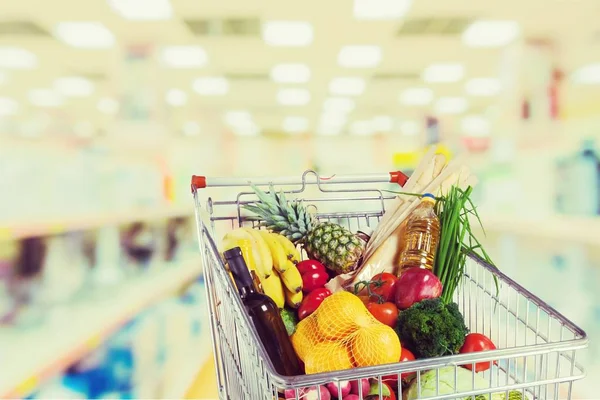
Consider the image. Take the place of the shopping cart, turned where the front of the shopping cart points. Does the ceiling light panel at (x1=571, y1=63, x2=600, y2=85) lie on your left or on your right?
on your left

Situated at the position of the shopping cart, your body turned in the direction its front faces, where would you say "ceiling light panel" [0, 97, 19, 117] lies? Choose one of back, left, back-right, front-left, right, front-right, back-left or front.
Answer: back

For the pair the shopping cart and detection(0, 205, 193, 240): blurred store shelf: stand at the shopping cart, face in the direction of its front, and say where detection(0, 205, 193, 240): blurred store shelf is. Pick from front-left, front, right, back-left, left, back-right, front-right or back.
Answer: back

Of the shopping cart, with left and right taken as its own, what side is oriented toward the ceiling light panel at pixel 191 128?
back

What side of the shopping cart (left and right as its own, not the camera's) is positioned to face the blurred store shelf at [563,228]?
left

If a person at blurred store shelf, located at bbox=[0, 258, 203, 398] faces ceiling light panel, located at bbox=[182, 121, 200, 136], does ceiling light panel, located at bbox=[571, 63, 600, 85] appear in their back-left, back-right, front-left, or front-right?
front-right

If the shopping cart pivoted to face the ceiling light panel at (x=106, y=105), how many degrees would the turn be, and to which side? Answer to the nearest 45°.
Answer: approximately 180°

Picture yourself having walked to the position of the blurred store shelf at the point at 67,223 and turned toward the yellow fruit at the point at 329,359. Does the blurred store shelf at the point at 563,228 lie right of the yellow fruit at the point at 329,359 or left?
left

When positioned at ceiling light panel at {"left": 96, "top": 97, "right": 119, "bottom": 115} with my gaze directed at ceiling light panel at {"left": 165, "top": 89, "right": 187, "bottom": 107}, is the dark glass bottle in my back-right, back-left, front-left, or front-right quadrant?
front-right

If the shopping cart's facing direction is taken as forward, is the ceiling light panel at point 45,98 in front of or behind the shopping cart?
behind

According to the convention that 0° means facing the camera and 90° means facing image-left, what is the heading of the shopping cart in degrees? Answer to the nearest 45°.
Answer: approximately 315°

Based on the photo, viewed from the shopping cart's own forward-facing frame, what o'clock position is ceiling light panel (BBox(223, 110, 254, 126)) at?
The ceiling light panel is roughly at 7 o'clock from the shopping cart.
